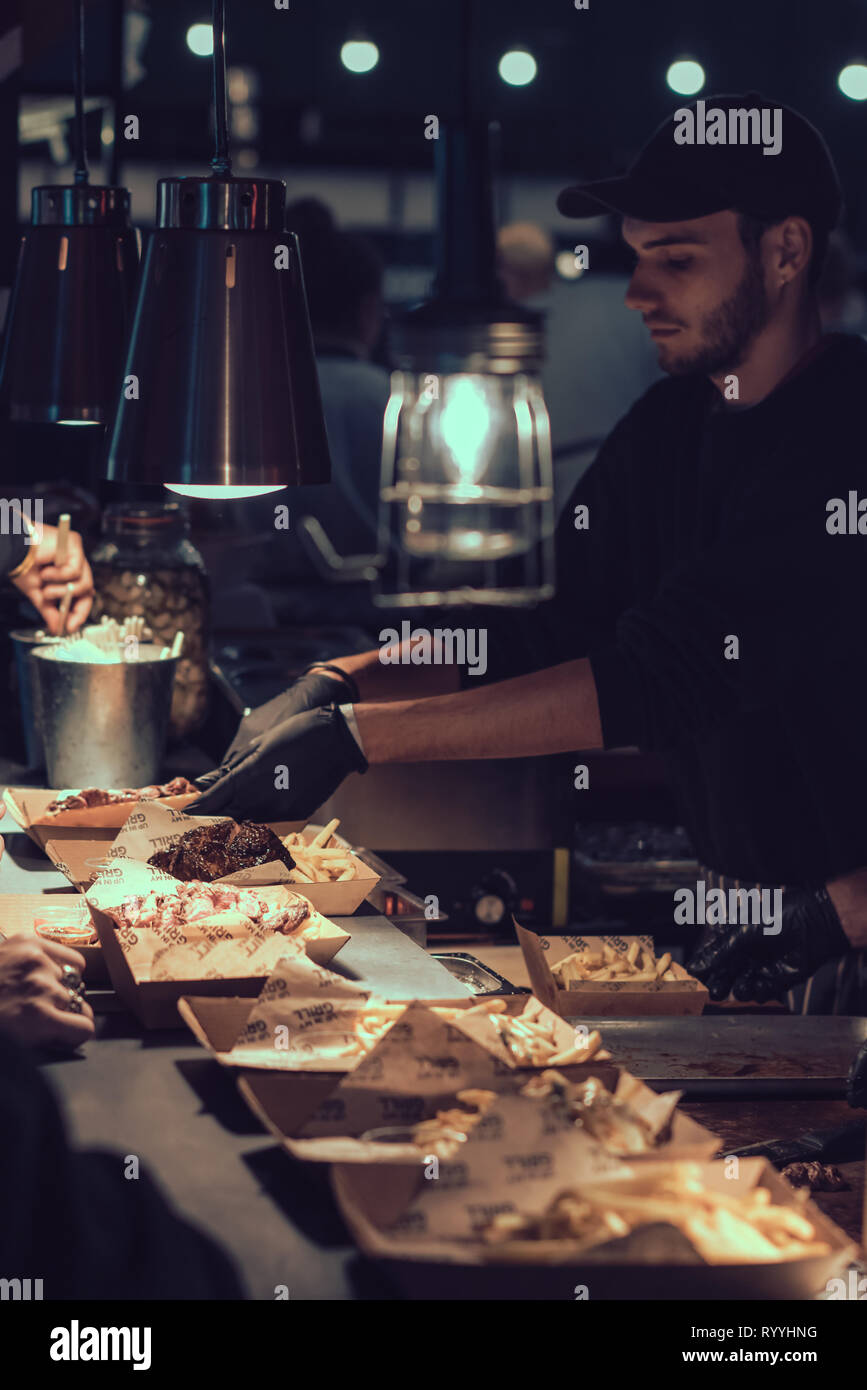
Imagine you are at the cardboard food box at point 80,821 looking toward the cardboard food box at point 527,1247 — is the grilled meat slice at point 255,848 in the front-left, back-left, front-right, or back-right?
front-left

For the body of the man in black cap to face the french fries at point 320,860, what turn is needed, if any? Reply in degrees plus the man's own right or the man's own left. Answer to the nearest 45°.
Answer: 0° — they already face it

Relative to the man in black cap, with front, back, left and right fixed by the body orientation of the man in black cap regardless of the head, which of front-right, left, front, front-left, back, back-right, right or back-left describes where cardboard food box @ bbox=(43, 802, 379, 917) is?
front

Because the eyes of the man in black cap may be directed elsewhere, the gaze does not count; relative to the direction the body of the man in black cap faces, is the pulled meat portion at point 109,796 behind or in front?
in front

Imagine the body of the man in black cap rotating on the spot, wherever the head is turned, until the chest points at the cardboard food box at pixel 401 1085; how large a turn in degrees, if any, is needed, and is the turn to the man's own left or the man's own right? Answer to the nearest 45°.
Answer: approximately 45° to the man's own left

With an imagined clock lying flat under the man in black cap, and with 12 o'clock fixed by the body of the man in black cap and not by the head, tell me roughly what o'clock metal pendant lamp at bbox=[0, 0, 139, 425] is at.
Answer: The metal pendant lamp is roughly at 1 o'clock from the man in black cap.

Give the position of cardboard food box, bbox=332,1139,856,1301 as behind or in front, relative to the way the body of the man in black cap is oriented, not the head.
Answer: in front

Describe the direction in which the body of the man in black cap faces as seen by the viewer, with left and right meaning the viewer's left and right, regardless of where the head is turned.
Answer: facing the viewer and to the left of the viewer

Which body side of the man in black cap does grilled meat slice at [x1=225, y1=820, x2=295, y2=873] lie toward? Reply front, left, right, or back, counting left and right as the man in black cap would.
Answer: front

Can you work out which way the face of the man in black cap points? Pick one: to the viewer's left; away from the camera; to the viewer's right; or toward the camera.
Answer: to the viewer's left

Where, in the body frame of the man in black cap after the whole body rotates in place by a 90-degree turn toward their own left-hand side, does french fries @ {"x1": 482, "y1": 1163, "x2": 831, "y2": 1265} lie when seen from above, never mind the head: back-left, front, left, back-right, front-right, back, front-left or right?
front-right

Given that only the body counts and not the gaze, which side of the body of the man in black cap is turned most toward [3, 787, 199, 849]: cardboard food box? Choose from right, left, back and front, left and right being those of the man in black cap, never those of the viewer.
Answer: front

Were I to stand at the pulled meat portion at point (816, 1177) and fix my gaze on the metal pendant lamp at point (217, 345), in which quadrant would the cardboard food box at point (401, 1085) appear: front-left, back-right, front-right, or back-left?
front-left

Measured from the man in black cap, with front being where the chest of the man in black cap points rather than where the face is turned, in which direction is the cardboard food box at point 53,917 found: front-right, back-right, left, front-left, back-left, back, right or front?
front

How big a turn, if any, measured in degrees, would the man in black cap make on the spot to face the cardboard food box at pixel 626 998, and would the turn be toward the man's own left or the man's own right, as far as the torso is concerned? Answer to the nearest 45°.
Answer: approximately 45° to the man's own left
